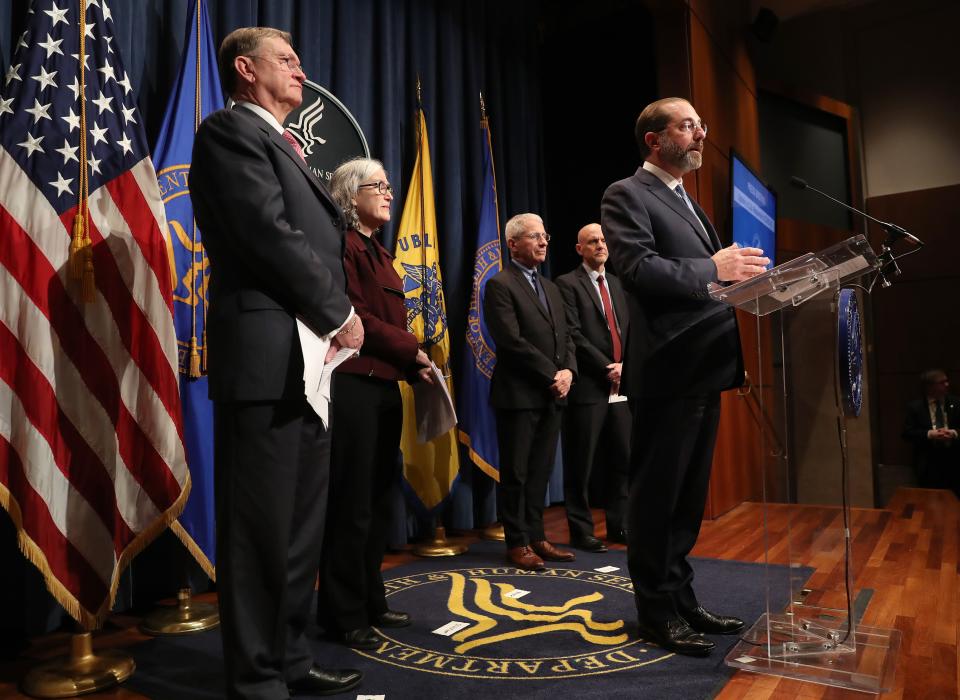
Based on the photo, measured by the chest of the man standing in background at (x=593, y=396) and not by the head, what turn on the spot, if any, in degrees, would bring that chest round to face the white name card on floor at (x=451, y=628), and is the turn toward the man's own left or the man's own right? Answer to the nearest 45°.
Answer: approximately 45° to the man's own right

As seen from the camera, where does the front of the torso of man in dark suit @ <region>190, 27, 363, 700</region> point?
to the viewer's right

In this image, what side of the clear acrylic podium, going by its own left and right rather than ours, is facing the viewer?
right

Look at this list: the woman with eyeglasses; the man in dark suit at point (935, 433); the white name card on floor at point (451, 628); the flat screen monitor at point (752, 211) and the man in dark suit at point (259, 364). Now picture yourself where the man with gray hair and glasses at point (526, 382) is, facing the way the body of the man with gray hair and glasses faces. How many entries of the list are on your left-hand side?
2

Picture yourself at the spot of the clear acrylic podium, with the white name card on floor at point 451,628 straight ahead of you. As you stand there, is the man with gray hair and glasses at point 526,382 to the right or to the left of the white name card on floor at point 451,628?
right

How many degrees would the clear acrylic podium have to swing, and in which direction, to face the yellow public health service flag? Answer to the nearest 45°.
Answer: approximately 135° to its left

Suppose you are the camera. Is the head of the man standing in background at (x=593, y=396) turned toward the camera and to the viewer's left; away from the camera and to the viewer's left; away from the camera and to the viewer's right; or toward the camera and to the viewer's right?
toward the camera and to the viewer's right

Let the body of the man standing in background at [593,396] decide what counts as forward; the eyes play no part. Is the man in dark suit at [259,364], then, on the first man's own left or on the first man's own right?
on the first man's own right

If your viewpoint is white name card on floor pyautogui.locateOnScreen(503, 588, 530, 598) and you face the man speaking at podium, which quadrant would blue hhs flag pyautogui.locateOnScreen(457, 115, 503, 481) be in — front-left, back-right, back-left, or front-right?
back-left

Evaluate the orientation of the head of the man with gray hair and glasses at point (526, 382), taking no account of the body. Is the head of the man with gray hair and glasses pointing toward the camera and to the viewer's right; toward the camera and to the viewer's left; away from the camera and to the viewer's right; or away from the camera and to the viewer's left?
toward the camera and to the viewer's right

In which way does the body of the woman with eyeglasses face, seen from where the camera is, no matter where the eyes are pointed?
to the viewer's right

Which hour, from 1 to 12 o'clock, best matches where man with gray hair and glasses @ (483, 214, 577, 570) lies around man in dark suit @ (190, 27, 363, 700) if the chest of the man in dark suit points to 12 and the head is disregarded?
The man with gray hair and glasses is roughly at 10 o'clock from the man in dark suit.

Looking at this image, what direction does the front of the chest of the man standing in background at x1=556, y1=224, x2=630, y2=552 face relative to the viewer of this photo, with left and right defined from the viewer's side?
facing the viewer and to the right of the viewer

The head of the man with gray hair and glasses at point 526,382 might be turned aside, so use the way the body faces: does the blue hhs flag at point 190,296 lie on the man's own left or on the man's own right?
on the man's own right

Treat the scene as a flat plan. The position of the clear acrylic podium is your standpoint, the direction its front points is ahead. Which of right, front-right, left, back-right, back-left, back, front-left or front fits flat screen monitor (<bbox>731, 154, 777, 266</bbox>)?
left

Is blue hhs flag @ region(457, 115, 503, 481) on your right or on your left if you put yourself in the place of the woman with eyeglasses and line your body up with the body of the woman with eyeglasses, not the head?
on your left
